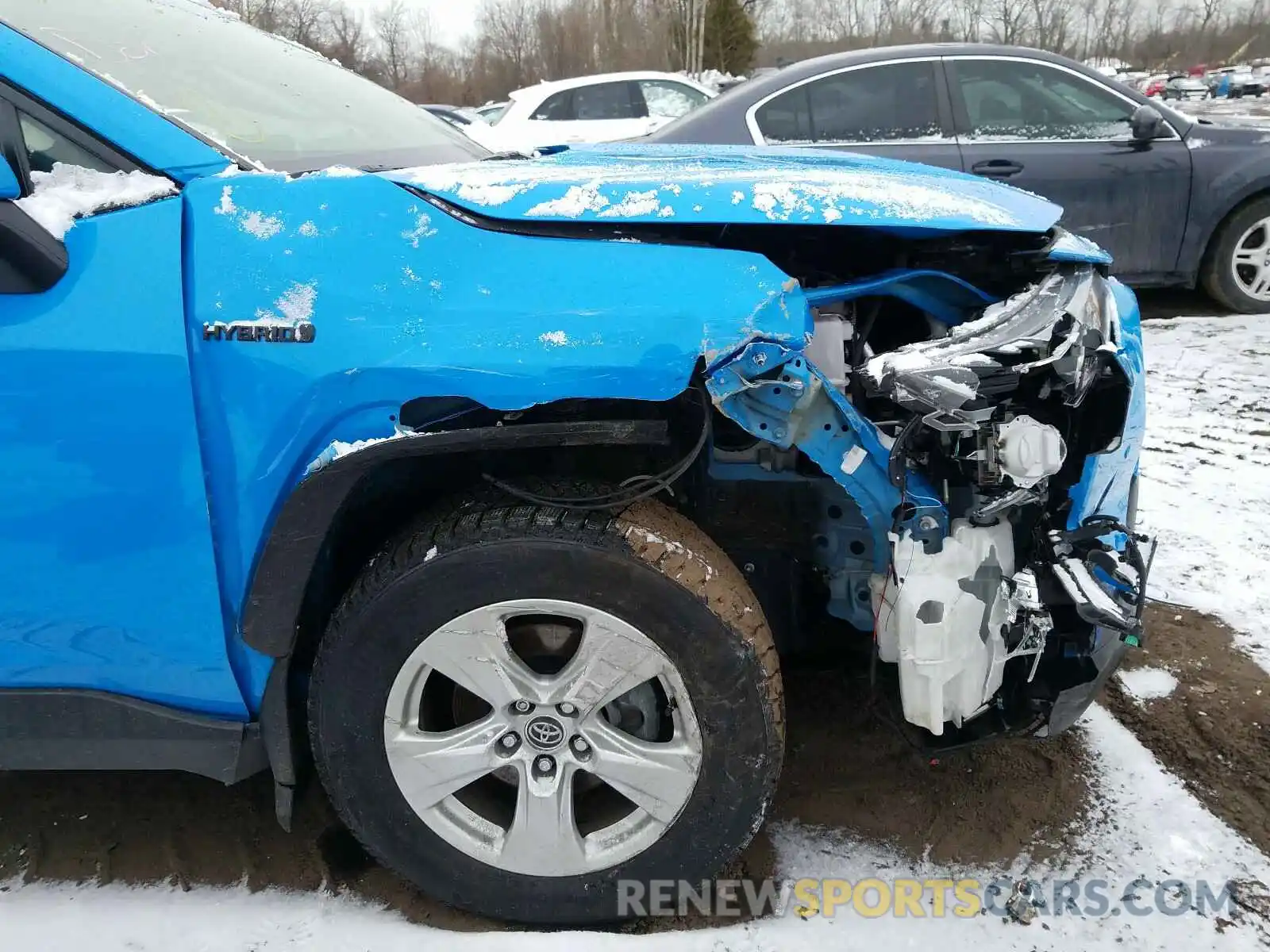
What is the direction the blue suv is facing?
to the viewer's right

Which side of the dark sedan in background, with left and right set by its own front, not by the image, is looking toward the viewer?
right

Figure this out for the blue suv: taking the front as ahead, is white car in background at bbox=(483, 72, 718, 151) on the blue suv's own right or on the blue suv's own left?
on the blue suv's own left

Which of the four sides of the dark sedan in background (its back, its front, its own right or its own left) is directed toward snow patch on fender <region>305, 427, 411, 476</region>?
right

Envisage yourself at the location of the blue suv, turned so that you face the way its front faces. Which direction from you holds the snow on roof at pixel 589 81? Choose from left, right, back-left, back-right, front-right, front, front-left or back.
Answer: left
